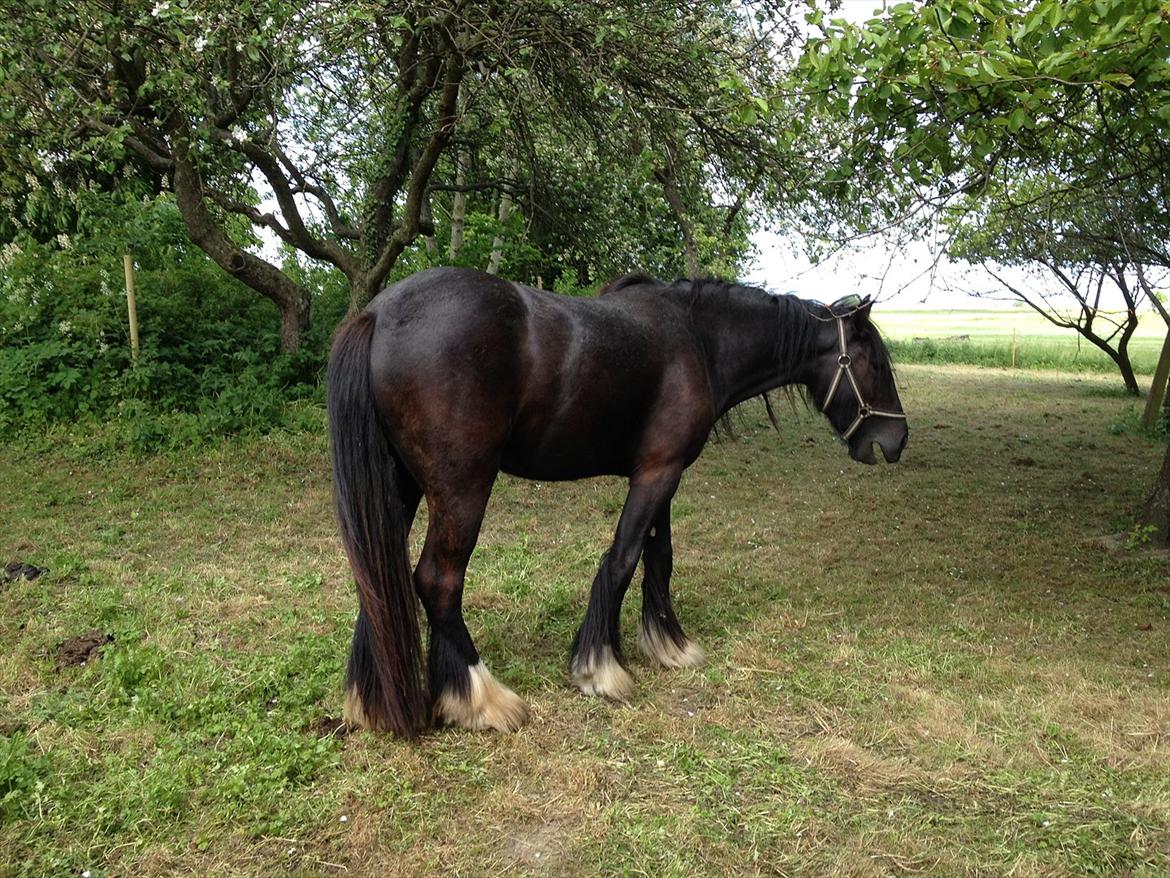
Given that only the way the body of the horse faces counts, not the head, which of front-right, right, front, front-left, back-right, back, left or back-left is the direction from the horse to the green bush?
left

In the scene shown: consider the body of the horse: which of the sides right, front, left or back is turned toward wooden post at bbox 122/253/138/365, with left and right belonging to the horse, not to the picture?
left

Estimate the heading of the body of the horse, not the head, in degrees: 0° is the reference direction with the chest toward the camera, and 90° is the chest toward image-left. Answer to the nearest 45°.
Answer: approximately 225°
